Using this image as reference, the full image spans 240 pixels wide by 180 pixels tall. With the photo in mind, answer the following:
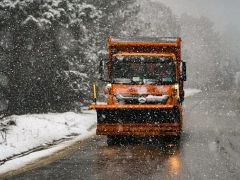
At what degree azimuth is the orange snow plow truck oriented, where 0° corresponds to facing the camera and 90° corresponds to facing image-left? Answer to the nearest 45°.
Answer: approximately 0°
